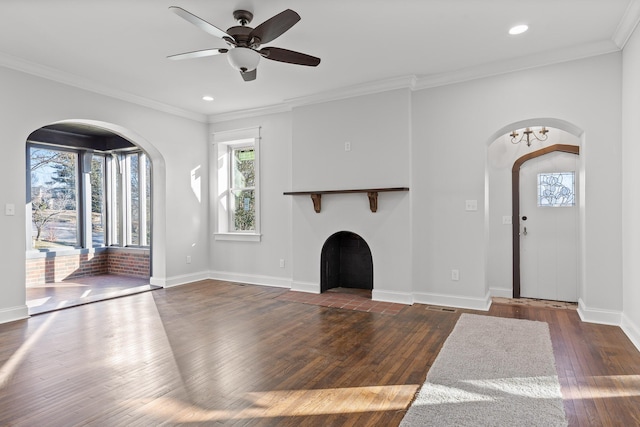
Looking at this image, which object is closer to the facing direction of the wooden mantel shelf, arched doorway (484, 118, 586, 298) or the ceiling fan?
the ceiling fan

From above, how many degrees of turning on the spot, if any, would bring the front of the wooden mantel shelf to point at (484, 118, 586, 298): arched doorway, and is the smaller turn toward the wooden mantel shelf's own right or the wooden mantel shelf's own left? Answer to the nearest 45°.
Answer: approximately 90° to the wooden mantel shelf's own left

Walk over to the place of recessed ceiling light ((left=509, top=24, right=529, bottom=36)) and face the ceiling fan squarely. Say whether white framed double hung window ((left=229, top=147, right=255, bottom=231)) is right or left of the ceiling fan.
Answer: right

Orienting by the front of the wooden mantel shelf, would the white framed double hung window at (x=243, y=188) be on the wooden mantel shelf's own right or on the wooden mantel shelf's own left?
on the wooden mantel shelf's own right

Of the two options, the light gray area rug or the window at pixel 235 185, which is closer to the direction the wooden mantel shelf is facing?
the light gray area rug

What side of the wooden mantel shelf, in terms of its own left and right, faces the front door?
left

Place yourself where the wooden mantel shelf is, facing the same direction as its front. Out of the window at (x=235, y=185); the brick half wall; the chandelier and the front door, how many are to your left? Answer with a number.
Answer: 2

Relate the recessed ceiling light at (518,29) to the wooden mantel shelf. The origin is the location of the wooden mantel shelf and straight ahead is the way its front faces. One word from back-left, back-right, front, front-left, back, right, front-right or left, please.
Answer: front-left

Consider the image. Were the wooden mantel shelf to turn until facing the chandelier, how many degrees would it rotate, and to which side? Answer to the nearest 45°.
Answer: approximately 90° to its left

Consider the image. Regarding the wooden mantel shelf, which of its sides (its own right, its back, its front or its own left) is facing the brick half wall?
right

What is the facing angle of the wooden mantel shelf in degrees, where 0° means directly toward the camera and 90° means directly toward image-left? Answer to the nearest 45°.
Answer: approximately 0°

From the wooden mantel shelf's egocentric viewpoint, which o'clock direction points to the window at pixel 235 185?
The window is roughly at 4 o'clock from the wooden mantel shelf.

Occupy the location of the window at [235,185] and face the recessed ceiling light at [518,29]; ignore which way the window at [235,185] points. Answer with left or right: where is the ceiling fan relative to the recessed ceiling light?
right

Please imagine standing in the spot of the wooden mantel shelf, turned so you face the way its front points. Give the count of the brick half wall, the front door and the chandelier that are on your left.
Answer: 2

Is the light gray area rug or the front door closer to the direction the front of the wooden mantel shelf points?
the light gray area rug

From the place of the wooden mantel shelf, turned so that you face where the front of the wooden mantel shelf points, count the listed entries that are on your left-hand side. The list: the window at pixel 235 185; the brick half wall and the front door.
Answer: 1
